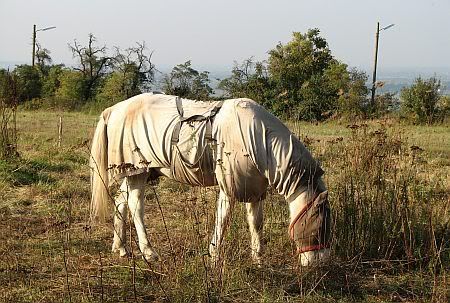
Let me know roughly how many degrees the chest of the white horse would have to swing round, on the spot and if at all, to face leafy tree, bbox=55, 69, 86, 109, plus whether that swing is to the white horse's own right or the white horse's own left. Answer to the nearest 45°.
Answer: approximately 90° to the white horse's own left

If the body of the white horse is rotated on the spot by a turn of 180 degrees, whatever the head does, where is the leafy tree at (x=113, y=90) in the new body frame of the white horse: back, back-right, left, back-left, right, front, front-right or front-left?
right

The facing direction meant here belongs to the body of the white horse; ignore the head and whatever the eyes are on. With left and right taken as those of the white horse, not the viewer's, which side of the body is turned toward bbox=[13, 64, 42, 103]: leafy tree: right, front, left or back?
left

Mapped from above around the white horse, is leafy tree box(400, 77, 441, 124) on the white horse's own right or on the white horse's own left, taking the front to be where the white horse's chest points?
on the white horse's own left

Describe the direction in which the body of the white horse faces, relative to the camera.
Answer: to the viewer's right

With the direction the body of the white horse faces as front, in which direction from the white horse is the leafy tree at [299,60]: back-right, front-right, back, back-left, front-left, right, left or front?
left

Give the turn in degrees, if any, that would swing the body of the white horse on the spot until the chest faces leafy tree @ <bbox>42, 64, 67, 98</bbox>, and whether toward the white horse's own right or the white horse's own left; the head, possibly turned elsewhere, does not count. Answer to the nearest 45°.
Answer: approximately 90° to the white horse's own left
